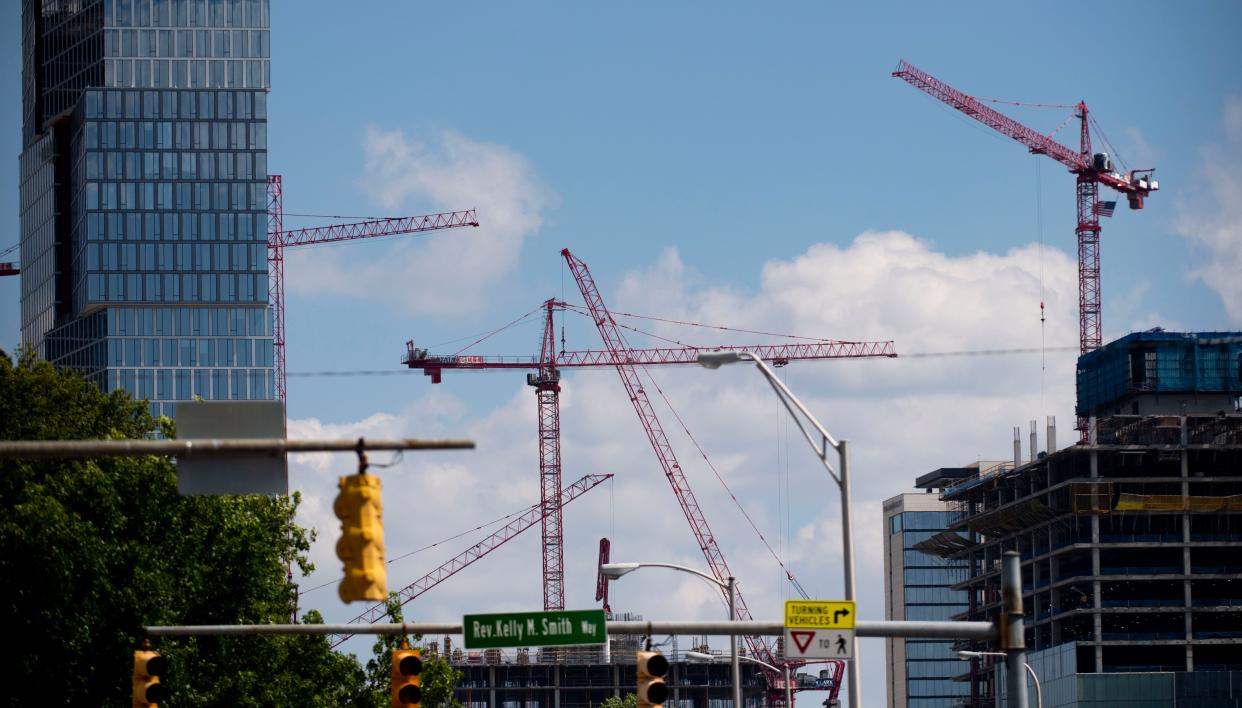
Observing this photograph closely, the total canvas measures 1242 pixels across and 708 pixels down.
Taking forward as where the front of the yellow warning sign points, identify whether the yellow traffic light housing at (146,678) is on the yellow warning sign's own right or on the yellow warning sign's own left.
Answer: on the yellow warning sign's own right

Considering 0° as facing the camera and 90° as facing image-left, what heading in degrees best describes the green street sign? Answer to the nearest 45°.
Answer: approximately 0°

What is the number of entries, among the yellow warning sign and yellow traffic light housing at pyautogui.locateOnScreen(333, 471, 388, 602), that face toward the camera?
1

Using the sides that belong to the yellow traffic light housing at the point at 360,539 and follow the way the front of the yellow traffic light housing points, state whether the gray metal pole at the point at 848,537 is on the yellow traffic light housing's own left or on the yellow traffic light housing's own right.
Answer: on the yellow traffic light housing's own right

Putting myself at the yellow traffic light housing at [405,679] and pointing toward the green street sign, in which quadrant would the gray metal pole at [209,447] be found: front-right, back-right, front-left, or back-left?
back-right

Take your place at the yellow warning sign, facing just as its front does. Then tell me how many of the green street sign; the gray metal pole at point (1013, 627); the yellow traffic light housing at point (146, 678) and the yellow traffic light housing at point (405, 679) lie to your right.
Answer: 3

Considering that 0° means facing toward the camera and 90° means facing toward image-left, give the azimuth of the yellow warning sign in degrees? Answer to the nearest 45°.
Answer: approximately 0°

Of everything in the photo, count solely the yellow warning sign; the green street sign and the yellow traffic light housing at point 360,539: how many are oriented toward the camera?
2
